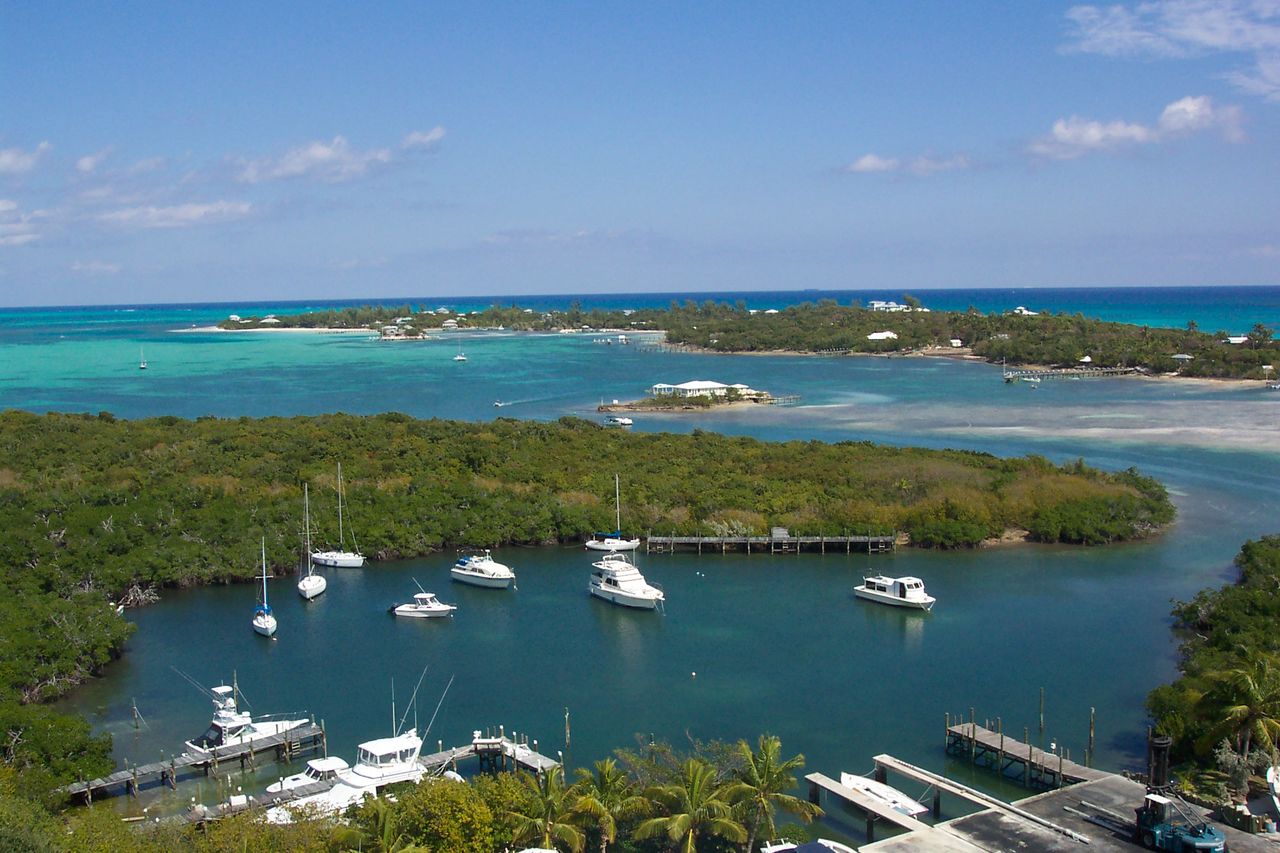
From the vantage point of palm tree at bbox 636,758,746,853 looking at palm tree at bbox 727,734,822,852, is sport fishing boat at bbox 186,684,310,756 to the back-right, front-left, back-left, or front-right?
back-left

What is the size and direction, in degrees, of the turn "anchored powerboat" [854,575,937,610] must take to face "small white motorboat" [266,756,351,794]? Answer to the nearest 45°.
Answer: approximately 90° to its right

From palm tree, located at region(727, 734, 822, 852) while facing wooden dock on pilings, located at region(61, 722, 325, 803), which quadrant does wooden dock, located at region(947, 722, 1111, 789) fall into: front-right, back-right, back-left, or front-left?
back-right

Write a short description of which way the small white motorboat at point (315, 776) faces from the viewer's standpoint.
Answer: facing the viewer and to the left of the viewer

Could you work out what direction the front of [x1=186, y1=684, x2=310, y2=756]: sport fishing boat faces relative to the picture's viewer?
facing away from the viewer and to the right of the viewer

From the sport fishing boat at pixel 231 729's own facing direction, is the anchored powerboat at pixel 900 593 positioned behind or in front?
in front
